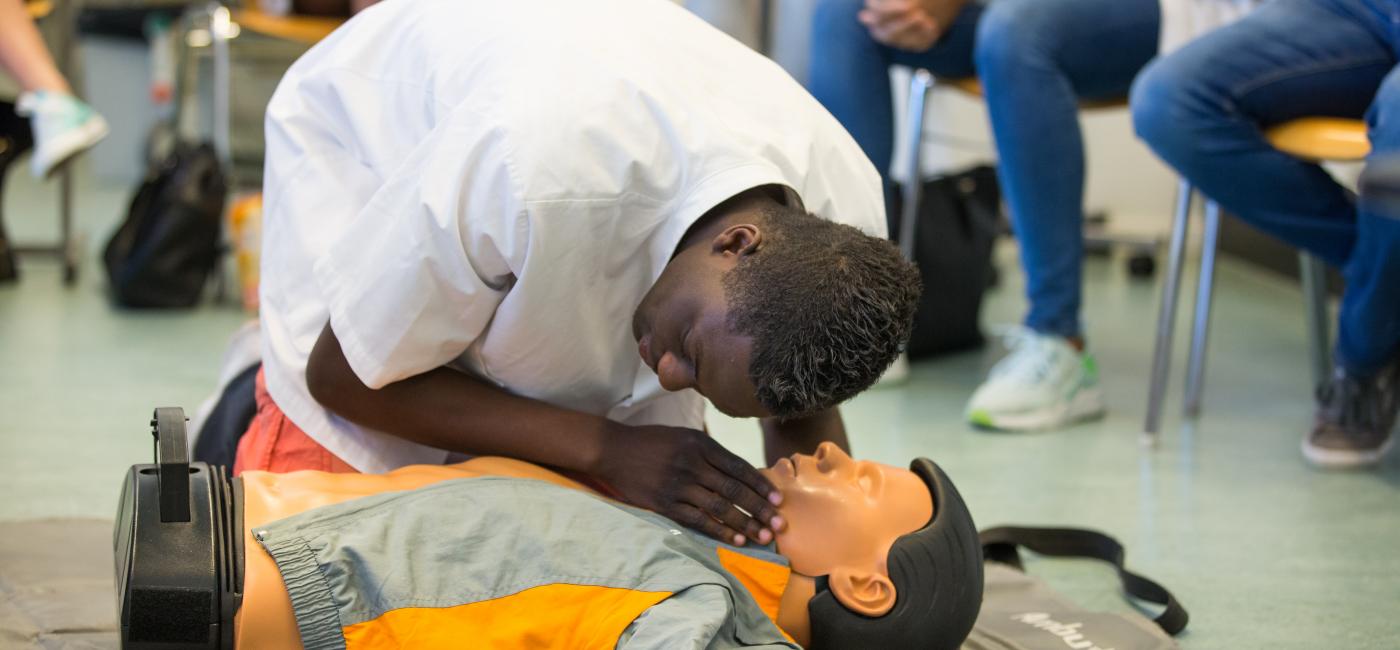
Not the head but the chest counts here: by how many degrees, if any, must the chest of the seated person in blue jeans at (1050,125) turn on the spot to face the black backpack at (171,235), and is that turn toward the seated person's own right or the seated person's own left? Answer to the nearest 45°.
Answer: approximately 45° to the seated person's own right

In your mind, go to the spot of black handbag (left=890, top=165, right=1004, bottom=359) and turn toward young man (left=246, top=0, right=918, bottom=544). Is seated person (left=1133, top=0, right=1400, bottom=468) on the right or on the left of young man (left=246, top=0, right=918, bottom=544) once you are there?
left

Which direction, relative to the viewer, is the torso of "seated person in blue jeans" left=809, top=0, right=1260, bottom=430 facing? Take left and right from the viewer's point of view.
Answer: facing the viewer and to the left of the viewer

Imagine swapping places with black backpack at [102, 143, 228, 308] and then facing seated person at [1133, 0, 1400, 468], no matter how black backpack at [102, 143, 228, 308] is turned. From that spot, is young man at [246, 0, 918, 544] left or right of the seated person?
right

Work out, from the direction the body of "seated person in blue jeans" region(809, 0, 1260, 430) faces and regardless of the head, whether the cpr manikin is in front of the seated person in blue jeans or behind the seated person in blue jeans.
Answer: in front
